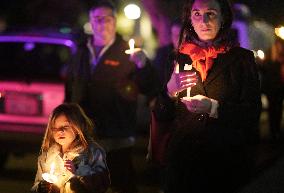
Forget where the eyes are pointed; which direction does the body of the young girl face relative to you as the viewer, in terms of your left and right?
facing the viewer and to the left of the viewer

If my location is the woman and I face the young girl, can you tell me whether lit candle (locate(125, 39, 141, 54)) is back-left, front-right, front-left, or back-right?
front-right

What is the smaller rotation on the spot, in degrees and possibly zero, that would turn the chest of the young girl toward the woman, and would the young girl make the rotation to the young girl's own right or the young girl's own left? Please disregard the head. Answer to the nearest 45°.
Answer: approximately 90° to the young girl's own left

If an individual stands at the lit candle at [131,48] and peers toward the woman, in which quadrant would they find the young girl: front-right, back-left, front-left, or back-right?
front-right
